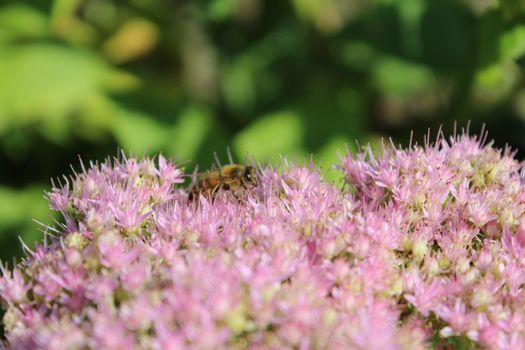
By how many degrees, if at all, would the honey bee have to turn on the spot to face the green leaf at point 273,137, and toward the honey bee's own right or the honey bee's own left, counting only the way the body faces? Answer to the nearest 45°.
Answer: approximately 90° to the honey bee's own left

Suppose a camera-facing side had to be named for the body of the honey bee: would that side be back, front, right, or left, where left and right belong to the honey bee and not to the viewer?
right

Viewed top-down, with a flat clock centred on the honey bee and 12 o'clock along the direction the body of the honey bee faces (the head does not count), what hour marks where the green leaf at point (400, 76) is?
The green leaf is roughly at 10 o'clock from the honey bee.

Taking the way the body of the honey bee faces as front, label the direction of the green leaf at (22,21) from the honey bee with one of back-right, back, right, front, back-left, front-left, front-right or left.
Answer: back-left

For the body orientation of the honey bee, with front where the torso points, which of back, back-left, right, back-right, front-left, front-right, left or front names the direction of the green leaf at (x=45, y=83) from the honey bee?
back-left

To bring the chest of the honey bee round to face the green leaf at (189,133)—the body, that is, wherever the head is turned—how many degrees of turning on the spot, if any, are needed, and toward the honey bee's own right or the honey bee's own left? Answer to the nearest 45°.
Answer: approximately 90° to the honey bee's own left

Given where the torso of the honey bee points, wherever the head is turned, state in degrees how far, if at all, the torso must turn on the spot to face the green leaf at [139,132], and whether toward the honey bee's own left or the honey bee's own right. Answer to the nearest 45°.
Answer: approximately 90° to the honey bee's own left
